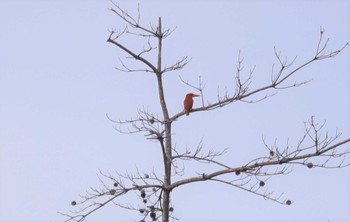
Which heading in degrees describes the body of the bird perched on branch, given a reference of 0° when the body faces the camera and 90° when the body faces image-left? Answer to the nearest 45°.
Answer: approximately 270°
